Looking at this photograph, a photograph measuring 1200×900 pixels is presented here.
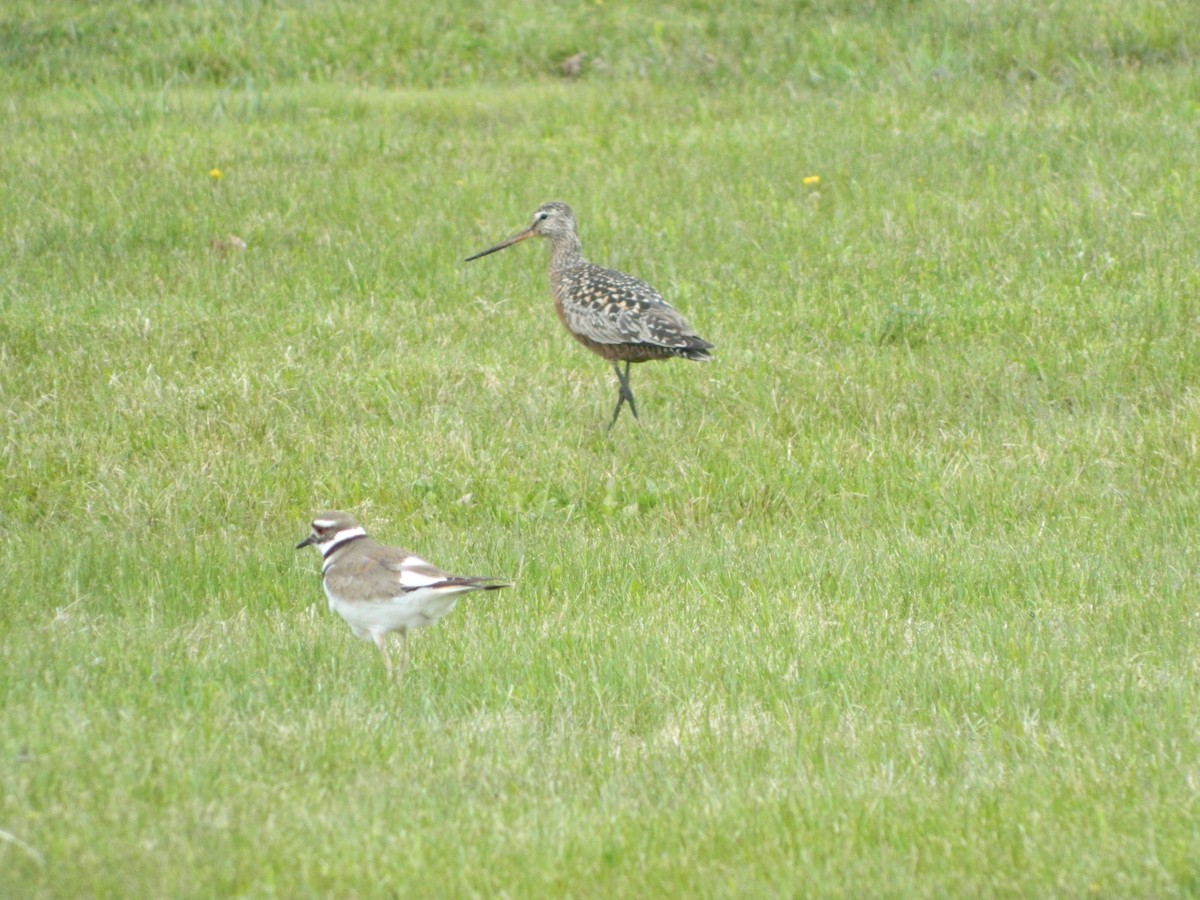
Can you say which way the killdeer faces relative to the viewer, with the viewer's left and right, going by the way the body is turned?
facing to the left of the viewer
